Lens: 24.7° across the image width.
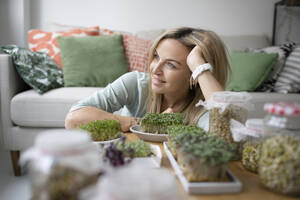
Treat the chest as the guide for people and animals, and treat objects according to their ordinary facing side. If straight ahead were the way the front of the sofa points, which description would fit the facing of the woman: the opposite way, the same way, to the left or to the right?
the same way

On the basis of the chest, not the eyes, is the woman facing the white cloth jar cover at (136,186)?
yes

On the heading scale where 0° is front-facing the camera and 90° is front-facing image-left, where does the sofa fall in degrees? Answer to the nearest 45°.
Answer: approximately 0°

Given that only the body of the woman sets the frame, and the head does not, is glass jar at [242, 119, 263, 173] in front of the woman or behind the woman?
in front

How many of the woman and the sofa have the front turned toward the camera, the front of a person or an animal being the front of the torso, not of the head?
2

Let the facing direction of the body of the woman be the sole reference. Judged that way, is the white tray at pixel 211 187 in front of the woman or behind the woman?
in front

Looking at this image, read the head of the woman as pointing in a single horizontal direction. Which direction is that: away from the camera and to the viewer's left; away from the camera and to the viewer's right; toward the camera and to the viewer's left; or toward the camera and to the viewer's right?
toward the camera and to the viewer's left

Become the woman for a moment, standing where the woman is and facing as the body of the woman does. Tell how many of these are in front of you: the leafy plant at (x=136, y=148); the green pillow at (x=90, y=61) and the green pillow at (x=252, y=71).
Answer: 1

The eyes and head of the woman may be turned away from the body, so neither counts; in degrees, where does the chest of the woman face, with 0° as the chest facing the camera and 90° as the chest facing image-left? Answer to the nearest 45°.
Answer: approximately 0°
